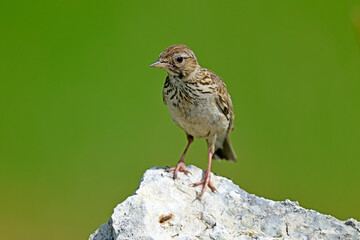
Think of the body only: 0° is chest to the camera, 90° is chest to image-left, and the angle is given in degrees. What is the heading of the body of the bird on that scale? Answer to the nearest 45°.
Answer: approximately 45°
